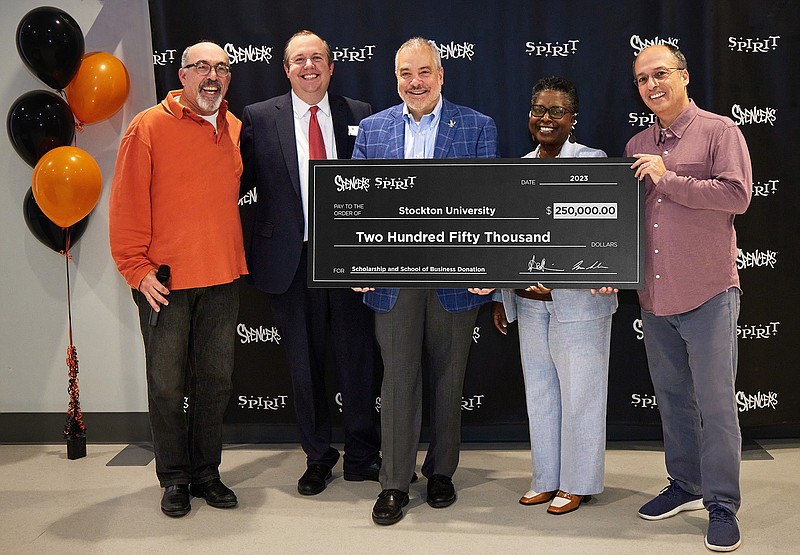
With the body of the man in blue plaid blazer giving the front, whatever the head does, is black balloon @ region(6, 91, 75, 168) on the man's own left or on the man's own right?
on the man's own right

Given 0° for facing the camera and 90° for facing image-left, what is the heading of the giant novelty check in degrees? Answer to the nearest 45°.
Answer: approximately 0°

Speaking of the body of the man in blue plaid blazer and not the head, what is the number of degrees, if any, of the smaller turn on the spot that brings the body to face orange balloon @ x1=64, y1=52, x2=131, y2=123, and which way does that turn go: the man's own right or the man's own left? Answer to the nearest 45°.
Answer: approximately 135° to the man's own right

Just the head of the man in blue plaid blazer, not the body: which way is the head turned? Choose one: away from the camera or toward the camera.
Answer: toward the camera

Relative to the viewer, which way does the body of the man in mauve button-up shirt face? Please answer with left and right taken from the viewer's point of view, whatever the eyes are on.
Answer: facing the viewer and to the left of the viewer

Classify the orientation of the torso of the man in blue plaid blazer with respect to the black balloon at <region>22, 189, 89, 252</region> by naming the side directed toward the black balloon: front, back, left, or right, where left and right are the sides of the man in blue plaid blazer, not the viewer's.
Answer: right

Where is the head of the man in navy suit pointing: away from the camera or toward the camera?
toward the camera

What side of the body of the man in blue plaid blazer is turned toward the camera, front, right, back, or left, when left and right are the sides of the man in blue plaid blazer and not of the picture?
front

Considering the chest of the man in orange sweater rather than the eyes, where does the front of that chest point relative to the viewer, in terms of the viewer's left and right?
facing the viewer and to the right of the viewer
